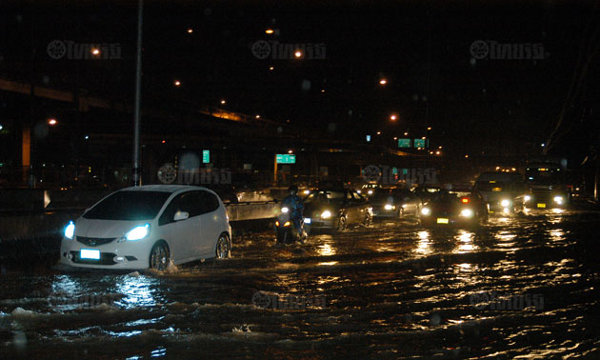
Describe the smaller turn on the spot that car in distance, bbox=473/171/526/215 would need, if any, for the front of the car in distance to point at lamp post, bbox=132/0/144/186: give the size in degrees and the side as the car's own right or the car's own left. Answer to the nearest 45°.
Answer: approximately 45° to the car's own right

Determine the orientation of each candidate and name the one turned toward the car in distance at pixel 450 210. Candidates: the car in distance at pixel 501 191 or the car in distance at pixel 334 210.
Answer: the car in distance at pixel 501 191

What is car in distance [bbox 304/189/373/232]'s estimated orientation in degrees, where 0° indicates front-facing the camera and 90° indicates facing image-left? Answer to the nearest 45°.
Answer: approximately 45°

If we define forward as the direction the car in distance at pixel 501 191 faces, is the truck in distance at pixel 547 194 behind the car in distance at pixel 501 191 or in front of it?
behind

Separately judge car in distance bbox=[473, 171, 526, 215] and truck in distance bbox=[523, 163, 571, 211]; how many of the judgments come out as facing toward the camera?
2

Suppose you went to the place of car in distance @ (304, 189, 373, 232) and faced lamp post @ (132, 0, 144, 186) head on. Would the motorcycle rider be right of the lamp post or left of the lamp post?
left
